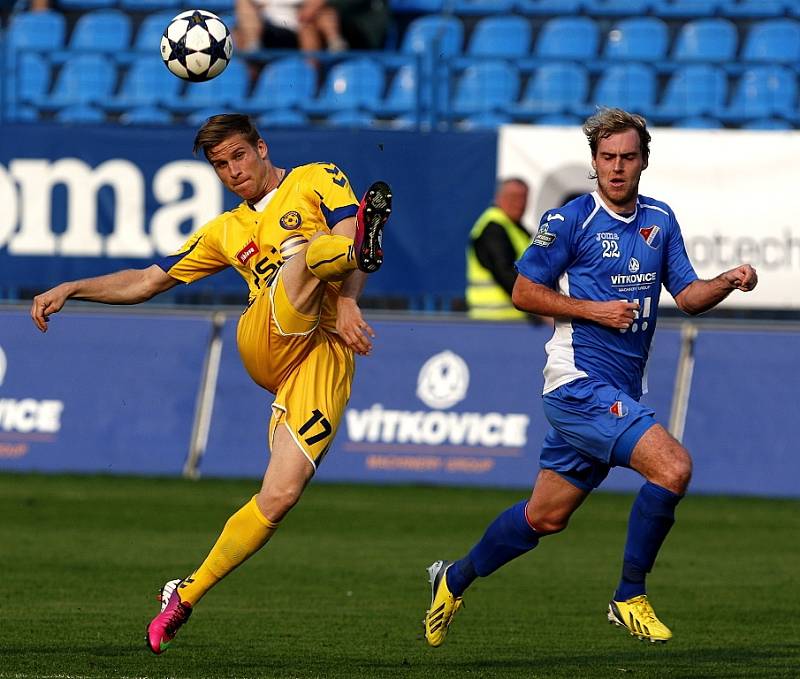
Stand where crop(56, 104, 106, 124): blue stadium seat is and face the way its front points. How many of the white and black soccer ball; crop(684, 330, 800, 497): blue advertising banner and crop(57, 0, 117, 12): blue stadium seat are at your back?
1

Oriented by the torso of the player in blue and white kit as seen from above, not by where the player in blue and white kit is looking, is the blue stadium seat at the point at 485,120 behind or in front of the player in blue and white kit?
behind

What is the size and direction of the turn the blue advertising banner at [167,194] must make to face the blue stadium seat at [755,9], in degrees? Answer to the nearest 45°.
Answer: approximately 90° to its left
